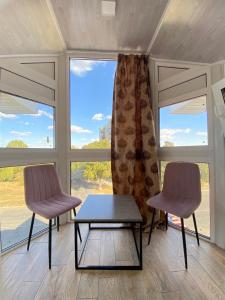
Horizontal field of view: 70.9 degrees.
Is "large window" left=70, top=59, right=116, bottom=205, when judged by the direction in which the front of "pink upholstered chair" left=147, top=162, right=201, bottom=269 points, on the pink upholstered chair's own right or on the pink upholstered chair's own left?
on the pink upholstered chair's own right

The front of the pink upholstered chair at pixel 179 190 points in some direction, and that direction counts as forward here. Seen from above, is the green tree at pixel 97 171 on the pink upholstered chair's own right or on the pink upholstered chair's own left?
on the pink upholstered chair's own right

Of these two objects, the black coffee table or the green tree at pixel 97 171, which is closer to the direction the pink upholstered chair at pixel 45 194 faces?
the black coffee table

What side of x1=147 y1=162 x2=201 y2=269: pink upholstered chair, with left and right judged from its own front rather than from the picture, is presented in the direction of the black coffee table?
front

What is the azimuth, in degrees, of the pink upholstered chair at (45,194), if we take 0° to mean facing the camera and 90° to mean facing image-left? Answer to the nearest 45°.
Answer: approximately 315°

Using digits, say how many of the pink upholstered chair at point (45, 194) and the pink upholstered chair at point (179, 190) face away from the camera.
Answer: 0

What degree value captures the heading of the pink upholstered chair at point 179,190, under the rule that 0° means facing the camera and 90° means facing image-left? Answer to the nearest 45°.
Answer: approximately 45°

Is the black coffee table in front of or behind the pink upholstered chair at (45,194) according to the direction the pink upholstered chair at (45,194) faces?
in front
